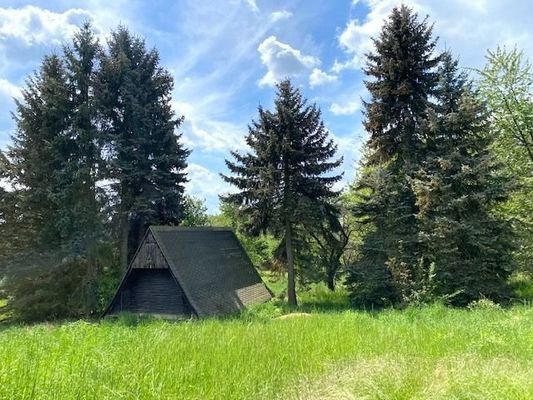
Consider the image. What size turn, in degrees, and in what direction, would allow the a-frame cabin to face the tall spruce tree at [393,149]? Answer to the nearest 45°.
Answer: approximately 135° to its left

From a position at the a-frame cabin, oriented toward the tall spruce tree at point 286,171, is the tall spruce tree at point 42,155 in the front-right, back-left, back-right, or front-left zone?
back-left

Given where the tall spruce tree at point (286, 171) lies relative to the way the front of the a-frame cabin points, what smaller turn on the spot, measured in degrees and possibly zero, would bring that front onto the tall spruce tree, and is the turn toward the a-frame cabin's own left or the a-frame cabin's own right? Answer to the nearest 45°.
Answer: approximately 135° to the a-frame cabin's own left

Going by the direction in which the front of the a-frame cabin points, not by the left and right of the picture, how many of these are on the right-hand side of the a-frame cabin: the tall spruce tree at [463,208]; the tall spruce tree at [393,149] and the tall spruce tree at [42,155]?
1

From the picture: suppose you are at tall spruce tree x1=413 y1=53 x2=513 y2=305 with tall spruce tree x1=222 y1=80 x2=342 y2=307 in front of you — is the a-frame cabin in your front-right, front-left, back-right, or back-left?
front-left

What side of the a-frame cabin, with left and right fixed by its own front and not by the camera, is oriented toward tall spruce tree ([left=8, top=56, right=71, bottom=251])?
right

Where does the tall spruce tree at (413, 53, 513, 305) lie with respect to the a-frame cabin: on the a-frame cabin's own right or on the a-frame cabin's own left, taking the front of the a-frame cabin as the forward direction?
on the a-frame cabin's own left

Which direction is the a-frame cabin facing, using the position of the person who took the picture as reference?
facing the viewer and to the left of the viewer
